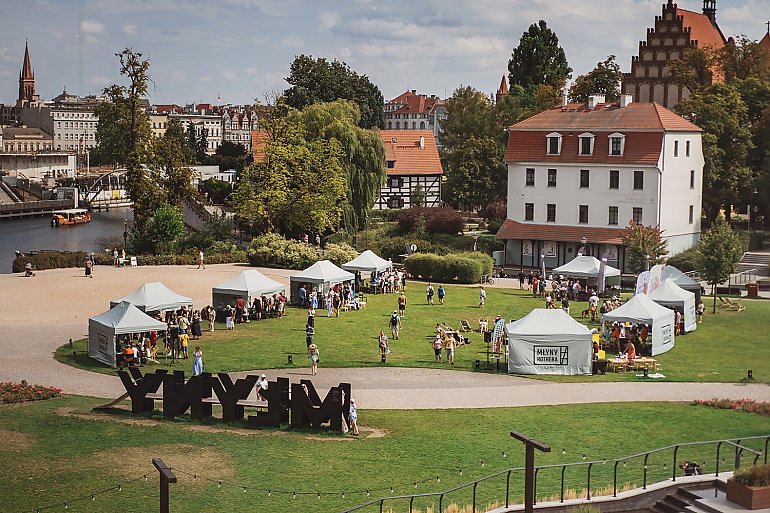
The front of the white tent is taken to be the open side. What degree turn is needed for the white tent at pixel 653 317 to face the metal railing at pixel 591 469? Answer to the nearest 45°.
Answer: approximately 45° to its left

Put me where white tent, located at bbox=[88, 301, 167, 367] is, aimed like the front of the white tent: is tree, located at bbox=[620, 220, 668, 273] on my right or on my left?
on my left

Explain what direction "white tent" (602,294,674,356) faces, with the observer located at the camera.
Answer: facing the viewer and to the left of the viewer

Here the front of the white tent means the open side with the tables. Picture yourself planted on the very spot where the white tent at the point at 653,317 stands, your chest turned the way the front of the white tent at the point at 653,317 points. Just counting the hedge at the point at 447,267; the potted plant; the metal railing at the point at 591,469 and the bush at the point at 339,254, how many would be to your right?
2

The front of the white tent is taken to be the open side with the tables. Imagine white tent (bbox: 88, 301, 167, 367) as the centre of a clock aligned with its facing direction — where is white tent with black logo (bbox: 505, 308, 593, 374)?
The white tent with black logo is roughly at 11 o'clock from the white tent.

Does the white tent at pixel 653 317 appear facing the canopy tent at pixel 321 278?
no

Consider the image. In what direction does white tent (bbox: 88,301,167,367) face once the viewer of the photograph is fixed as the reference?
facing the viewer and to the right of the viewer

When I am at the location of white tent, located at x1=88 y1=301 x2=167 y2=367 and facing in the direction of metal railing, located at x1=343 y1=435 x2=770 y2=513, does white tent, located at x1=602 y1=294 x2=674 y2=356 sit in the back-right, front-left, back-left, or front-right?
front-left

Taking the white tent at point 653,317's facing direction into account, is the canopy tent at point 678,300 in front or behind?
behind

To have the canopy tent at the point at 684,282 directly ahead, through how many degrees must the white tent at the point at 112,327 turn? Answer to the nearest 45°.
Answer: approximately 45° to its left

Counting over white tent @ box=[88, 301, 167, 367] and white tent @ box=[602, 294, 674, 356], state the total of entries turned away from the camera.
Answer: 0

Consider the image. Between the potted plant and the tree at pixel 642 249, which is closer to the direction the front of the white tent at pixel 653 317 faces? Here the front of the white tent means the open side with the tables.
the potted plant
